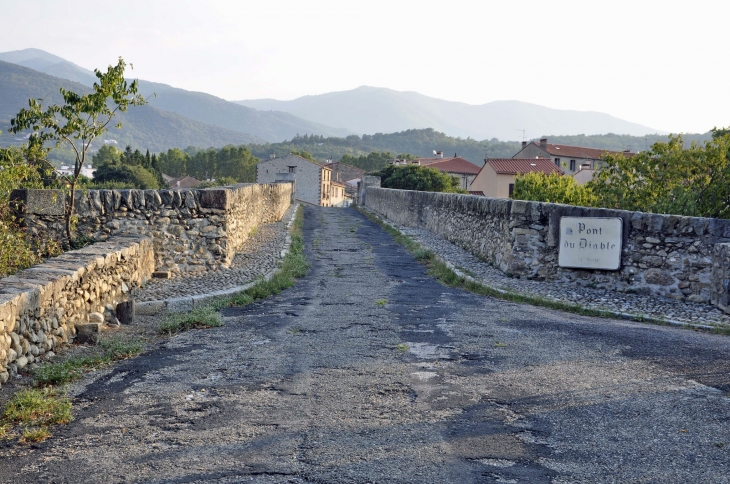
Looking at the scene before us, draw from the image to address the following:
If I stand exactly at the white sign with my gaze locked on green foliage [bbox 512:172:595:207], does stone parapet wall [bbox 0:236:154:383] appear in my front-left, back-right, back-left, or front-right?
back-left

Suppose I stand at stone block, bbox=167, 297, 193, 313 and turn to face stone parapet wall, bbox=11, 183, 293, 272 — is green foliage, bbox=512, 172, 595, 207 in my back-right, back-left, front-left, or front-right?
front-right

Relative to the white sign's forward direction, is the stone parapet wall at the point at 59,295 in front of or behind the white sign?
in front

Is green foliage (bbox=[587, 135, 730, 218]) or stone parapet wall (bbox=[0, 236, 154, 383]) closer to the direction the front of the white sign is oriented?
the stone parapet wall

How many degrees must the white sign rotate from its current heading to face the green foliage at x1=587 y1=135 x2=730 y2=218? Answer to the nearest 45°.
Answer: approximately 180°

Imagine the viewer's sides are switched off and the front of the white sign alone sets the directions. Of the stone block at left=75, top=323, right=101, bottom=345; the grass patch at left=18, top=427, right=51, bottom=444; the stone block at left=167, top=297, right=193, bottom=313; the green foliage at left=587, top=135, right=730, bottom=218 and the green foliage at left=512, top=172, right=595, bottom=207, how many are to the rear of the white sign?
2

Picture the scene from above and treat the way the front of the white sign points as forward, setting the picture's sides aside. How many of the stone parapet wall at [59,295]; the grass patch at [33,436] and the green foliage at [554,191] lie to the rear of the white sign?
1

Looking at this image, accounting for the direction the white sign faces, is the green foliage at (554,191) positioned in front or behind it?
behind

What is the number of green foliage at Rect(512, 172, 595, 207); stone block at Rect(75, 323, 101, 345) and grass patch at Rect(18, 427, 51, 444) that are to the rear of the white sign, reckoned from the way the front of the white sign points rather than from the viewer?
1

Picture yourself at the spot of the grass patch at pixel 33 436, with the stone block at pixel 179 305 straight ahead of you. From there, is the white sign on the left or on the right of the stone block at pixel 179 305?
right

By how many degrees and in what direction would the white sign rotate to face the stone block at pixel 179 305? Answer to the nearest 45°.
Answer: approximately 45° to its right

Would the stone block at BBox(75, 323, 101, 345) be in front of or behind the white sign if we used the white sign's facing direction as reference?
in front

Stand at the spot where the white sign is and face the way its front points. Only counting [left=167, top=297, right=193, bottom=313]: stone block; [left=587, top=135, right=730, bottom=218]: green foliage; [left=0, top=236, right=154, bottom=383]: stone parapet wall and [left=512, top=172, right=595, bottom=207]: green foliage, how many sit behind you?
2
